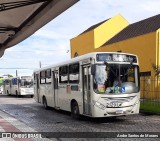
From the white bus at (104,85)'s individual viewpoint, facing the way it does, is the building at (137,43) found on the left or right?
on its left

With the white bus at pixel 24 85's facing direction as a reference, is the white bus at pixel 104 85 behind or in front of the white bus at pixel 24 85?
in front

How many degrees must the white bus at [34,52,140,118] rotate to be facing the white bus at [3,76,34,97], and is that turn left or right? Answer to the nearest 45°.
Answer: approximately 135° to its left

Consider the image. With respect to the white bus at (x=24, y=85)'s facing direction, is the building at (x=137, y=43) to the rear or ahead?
ahead

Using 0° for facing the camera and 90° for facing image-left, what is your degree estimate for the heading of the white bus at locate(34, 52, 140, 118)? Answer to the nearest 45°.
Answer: approximately 315°

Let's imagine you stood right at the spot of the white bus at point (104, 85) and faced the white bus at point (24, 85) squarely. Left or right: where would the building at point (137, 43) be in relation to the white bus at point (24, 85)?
right

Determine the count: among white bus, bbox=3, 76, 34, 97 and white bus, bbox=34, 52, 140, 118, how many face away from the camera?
0

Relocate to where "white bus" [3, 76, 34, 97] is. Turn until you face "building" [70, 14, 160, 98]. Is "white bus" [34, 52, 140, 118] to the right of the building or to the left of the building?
right

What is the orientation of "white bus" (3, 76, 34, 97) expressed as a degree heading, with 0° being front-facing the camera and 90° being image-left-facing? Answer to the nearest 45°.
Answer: approximately 315°
